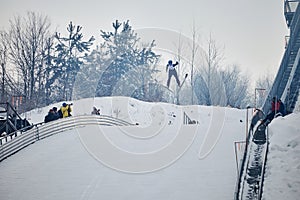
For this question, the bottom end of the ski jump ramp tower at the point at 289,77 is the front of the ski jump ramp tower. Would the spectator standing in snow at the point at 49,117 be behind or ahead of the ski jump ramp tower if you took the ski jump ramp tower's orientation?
ahead

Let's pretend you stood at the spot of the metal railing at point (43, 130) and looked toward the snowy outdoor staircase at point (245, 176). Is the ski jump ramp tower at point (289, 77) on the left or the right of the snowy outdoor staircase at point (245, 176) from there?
left

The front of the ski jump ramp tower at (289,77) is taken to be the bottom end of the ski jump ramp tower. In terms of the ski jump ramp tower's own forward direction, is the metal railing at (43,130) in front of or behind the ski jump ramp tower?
in front

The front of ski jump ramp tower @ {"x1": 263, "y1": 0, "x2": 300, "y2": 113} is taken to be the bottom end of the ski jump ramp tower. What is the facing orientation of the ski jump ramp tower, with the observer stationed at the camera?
facing the viewer and to the left of the viewer
